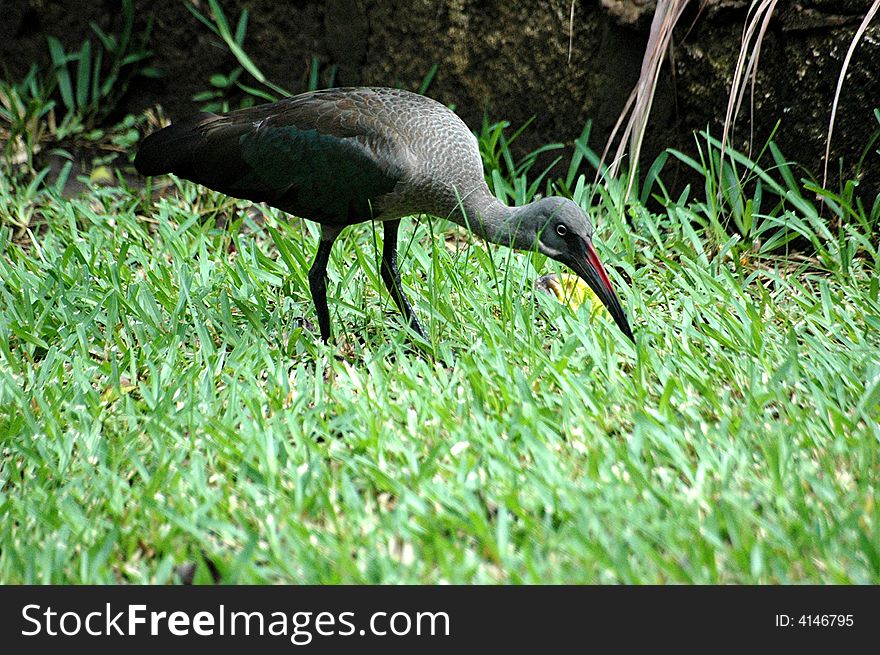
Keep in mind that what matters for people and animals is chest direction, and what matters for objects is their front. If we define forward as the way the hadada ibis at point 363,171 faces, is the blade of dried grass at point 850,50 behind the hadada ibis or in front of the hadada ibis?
in front

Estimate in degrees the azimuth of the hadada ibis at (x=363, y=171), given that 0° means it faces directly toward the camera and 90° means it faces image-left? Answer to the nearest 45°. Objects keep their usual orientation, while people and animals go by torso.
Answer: approximately 270°
